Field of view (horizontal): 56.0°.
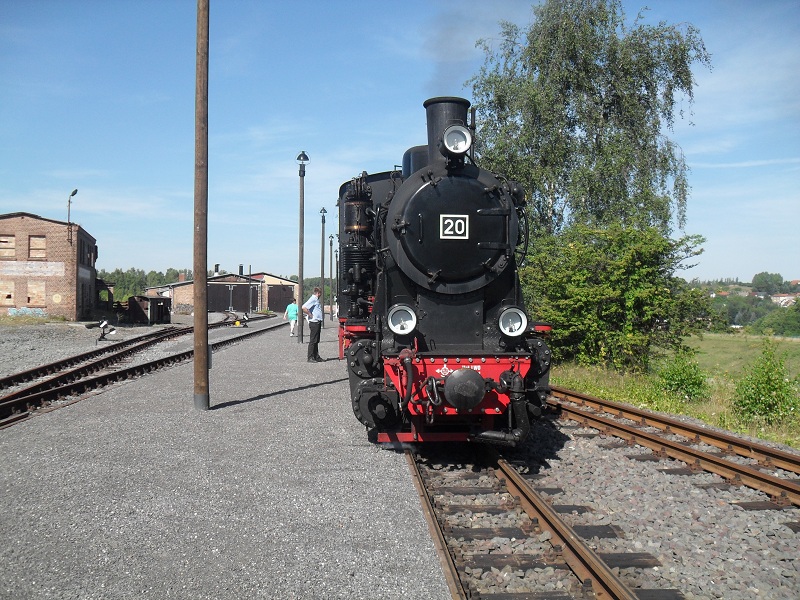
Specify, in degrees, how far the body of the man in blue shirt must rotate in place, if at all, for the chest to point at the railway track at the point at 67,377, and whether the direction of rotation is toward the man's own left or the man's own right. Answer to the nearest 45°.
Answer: approximately 135° to the man's own right

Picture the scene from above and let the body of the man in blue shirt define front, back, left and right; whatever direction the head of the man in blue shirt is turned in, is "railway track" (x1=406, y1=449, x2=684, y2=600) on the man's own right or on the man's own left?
on the man's own right

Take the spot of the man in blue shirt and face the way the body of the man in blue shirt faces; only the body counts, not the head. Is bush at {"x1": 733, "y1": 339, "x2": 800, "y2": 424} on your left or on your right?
on your right

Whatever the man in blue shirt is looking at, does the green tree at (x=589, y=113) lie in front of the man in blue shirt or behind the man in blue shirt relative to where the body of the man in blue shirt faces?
in front

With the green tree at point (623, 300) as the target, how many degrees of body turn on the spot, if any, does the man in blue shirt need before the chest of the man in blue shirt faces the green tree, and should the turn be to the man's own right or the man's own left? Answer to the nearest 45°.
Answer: approximately 45° to the man's own right

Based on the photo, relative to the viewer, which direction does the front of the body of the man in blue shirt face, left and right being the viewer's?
facing to the right of the viewer

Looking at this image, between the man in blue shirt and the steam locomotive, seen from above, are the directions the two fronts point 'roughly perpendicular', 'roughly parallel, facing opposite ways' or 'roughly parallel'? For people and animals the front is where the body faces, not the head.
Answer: roughly perpendicular

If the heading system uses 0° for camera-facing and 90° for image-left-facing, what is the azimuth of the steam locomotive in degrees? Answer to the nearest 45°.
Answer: approximately 0°

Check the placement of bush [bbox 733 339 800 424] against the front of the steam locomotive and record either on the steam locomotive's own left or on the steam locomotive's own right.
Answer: on the steam locomotive's own left

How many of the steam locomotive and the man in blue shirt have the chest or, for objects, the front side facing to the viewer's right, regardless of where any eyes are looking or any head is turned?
1
